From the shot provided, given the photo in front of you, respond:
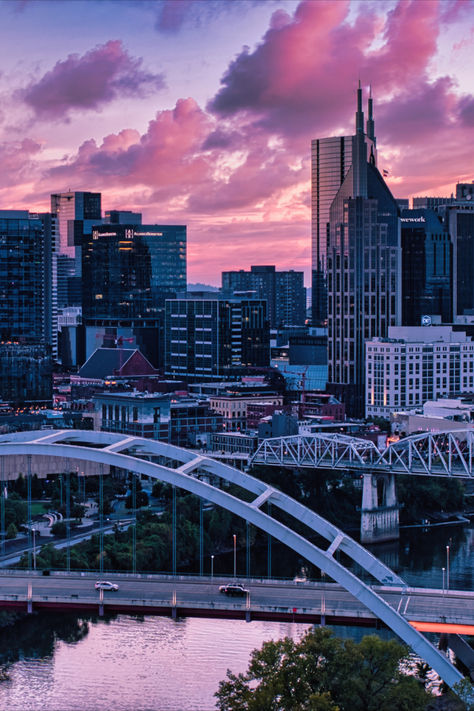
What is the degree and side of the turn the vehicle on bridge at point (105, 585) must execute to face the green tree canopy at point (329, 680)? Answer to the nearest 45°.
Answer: approximately 45° to its right

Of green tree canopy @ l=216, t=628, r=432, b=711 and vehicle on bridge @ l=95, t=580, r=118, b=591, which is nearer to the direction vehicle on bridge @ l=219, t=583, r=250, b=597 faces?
the green tree canopy

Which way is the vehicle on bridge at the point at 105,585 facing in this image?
to the viewer's right

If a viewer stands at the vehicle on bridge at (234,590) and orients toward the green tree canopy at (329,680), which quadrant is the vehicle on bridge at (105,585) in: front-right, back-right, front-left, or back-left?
back-right

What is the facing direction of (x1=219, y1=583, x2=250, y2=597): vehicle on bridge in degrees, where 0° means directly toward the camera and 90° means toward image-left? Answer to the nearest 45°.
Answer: approximately 270°

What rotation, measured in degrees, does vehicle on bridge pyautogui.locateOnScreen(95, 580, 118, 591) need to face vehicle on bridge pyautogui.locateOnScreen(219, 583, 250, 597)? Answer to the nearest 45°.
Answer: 0° — it already faces it

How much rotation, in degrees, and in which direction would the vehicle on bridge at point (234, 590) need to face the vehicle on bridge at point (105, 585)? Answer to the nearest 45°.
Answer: approximately 180°

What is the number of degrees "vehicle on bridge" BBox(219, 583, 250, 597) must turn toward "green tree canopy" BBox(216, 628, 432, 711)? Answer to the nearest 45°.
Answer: approximately 45° to its right

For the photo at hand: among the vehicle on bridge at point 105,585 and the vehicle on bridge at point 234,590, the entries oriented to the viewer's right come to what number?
2
